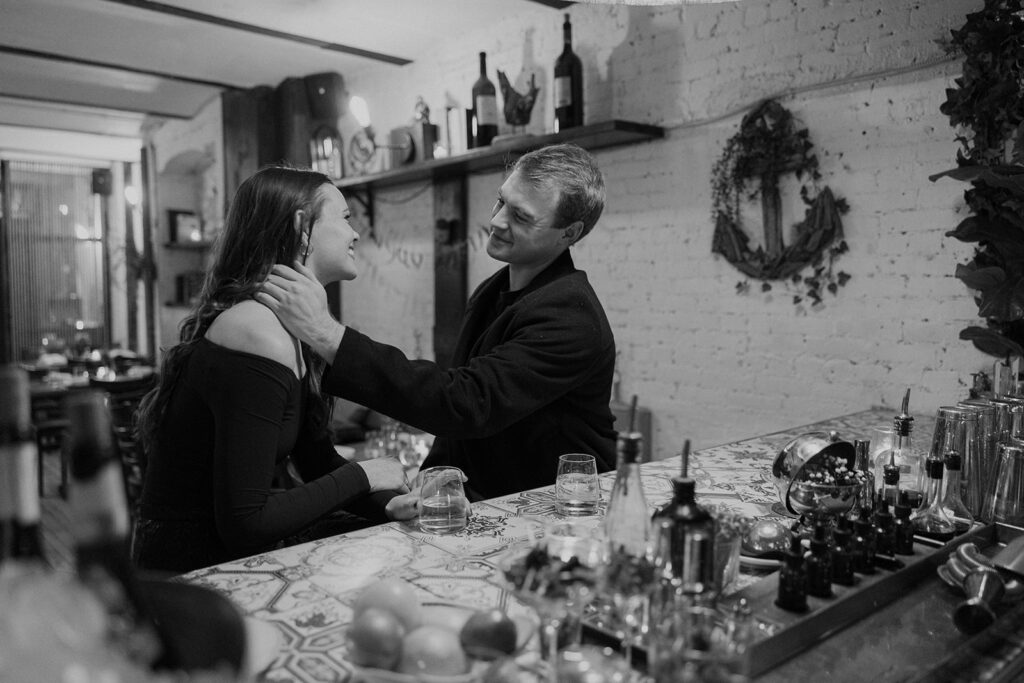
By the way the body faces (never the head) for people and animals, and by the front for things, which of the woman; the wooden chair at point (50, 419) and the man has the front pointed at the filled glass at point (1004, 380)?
the woman

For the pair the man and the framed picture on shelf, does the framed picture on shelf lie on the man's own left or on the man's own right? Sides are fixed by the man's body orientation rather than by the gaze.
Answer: on the man's own right

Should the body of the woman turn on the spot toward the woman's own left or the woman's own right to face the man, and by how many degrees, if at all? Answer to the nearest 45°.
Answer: approximately 45° to the woman's own left

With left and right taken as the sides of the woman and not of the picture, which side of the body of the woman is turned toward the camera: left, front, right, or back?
right

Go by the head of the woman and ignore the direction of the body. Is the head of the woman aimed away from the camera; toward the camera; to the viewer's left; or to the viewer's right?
to the viewer's right

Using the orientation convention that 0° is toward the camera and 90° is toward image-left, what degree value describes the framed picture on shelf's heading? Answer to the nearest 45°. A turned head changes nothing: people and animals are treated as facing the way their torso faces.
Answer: approximately 315°

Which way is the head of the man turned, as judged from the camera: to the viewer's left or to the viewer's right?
to the viewer's left

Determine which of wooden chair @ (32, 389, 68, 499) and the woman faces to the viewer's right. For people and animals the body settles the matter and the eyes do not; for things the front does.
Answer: the woman

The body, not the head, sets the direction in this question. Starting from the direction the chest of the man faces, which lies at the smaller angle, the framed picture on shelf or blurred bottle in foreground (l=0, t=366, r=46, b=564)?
the blurred bottle in foreground

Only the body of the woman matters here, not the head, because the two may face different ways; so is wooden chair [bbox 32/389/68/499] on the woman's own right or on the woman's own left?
on the woman's own left
